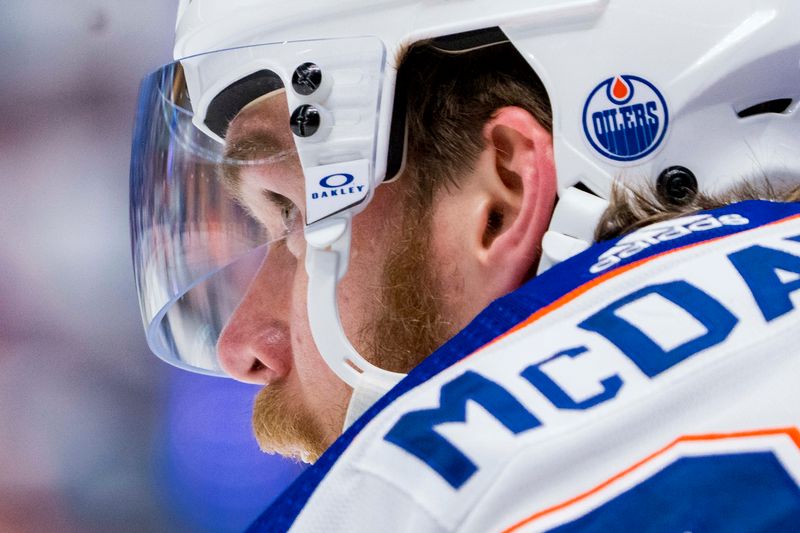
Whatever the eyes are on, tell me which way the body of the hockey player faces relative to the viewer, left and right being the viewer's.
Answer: facing away from the viewer and to the left of the viewer

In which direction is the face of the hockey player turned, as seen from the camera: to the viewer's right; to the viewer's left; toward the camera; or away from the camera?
to the viewer's left
